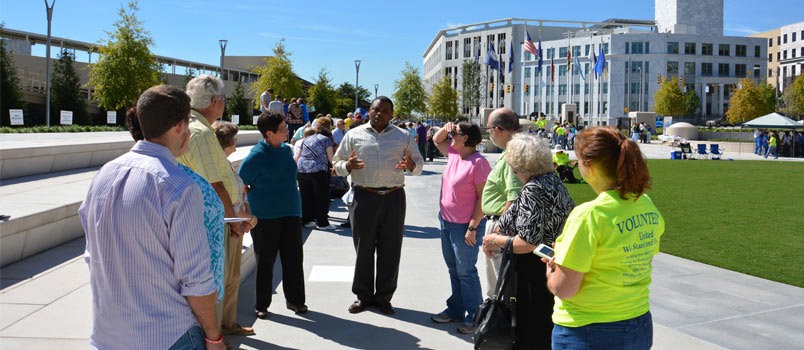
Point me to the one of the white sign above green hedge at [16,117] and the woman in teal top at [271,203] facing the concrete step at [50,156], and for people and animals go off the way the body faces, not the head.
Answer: the white sign above green hedge

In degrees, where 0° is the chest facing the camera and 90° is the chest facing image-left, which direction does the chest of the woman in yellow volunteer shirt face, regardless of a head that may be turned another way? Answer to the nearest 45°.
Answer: approximately 135°

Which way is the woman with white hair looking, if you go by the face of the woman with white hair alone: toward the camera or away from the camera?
away from the camera

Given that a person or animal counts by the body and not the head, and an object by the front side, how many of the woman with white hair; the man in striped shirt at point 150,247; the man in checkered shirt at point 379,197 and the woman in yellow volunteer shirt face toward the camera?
1

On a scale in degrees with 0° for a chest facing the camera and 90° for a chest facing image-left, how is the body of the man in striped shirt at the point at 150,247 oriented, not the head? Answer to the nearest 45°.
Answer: approximately 225°

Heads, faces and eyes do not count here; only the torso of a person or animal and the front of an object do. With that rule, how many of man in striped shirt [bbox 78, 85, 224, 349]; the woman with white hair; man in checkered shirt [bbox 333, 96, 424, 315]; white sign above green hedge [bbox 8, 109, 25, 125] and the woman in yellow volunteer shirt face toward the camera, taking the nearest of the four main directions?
2

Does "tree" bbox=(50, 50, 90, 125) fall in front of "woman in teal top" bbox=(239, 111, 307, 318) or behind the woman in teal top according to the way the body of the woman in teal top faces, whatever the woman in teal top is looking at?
behind

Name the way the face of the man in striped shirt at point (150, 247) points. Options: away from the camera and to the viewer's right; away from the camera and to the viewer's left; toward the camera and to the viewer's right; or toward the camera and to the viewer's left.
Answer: away from the camera and to the viewer's right

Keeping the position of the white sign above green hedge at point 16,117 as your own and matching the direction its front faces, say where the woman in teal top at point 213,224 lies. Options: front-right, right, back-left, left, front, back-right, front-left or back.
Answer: front

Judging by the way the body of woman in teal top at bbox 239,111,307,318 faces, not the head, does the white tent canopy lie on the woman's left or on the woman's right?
on the woman's left

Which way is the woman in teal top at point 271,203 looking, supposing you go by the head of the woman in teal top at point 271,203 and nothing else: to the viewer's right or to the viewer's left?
to the viewer's right

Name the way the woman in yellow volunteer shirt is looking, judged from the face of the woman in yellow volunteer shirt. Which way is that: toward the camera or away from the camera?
away from the camera

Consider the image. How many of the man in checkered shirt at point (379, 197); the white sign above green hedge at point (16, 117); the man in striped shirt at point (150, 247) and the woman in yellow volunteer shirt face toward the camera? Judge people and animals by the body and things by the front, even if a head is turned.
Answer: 2

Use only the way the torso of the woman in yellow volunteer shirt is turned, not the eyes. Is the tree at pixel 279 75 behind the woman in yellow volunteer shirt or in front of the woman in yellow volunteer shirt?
in front

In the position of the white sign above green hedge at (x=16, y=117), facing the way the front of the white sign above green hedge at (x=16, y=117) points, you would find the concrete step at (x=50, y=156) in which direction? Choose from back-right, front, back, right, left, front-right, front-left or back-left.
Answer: front
